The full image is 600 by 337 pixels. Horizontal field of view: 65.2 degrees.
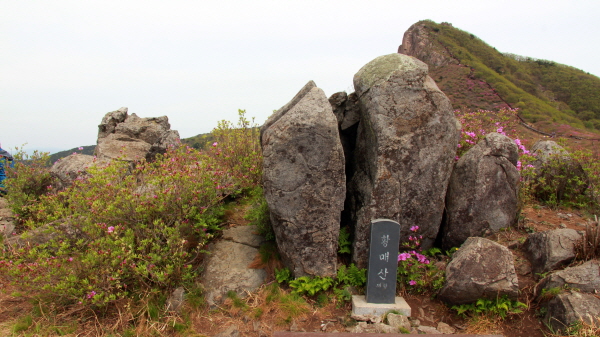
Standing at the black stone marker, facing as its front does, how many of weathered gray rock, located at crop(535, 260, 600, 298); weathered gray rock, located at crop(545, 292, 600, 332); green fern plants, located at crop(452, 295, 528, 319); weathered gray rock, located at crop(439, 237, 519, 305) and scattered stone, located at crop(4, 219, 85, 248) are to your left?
4

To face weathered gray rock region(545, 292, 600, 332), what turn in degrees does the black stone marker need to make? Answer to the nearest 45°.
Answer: approximately 90° to its left

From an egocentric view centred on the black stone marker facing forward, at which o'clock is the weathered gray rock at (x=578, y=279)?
The weathered gray rock is roughly at 9 o'clock from the black stone marker.

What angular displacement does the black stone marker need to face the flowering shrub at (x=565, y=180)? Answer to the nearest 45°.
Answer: approximately 135° to its left

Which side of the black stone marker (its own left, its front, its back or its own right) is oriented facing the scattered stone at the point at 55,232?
right

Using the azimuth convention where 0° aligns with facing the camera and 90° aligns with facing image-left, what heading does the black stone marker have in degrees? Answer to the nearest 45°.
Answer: approximately 0°

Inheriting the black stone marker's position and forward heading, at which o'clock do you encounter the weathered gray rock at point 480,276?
The weathered gray rock is roughly at 9 o'clock from the black stone marker.

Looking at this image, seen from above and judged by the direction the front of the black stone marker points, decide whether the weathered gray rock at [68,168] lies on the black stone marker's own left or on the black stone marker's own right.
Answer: on the black stone marker's own right

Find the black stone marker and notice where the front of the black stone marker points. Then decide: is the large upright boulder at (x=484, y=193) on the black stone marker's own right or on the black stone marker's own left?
on the black stone marker's own left
